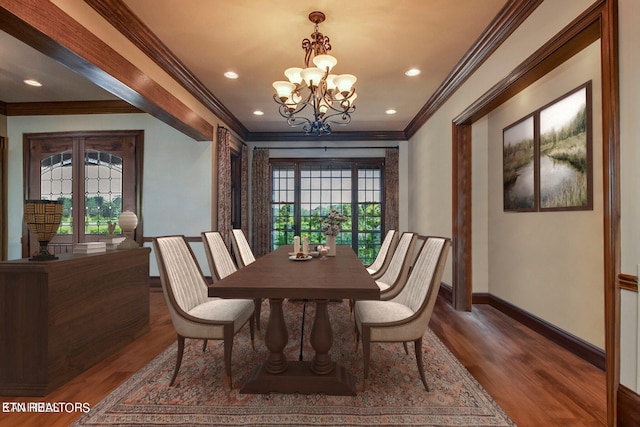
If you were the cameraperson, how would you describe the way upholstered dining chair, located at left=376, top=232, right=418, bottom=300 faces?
facing the viewer and to the left of the viewer

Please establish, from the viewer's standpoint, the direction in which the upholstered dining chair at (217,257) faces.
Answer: facing the viewer and to the right of the viewer

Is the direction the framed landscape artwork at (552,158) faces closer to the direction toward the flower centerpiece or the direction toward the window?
the flower centerpiece

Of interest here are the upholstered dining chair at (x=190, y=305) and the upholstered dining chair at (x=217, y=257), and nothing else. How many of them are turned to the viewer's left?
0

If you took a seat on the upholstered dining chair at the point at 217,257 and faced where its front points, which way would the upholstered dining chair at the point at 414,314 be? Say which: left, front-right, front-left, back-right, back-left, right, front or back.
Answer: front

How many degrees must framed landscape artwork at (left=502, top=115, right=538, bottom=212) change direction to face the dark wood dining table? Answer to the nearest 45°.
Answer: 0° — it already faces it

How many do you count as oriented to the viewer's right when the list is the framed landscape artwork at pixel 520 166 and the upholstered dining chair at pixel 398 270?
0

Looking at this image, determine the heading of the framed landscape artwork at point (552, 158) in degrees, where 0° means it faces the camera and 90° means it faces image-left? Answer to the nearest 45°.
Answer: approximately 45°

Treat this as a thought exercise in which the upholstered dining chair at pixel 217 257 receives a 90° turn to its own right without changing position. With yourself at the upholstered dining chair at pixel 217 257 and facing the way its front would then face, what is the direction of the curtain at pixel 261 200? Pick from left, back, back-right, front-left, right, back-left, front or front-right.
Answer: back-right

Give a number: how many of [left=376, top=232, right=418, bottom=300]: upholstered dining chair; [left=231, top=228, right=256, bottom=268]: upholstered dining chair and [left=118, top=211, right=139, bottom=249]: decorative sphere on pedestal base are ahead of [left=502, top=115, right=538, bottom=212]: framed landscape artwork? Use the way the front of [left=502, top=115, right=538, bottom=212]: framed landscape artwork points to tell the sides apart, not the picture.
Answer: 3

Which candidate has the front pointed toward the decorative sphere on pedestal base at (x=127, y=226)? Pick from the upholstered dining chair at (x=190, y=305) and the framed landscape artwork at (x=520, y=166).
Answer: the framed landscape artwork

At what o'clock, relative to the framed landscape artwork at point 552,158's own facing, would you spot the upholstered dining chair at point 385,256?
The upholstered dining chair is roughly at 1 o'clock from the framed landscape artwork.

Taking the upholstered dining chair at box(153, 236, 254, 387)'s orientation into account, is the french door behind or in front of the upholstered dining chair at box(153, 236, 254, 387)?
behind

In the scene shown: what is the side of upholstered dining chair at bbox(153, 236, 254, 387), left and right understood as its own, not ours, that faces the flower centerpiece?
left

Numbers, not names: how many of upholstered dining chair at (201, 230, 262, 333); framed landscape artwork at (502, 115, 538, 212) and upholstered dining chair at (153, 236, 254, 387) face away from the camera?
0

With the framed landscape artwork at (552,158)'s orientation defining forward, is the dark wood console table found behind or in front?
in front

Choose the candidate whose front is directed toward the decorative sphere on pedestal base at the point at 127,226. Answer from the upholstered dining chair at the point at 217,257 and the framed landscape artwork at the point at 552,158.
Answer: the framed landscape artwork

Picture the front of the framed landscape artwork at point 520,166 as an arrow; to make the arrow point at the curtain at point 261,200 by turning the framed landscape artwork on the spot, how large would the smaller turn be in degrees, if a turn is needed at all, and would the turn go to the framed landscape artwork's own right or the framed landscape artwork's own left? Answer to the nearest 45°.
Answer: approximately 45° to the framed landscape artwork's own right
